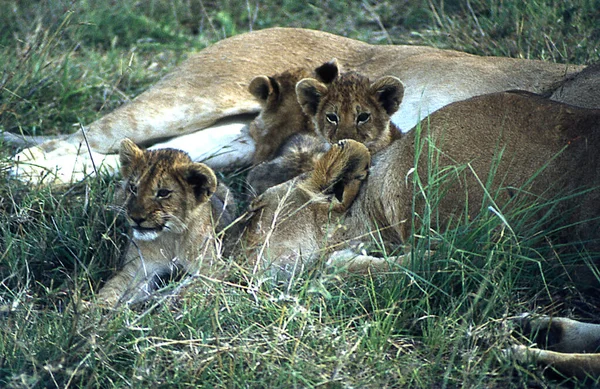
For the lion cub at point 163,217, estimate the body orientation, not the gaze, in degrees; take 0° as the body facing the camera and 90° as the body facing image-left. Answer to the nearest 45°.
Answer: approximately 45°

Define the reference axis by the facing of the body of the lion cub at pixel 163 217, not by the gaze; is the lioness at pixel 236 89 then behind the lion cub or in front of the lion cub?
behind

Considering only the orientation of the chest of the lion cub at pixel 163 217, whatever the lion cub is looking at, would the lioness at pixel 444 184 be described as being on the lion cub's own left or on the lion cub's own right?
on the lion cub's own left

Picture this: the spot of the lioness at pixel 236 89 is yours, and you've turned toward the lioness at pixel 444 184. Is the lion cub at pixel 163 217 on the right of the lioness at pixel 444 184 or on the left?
right
